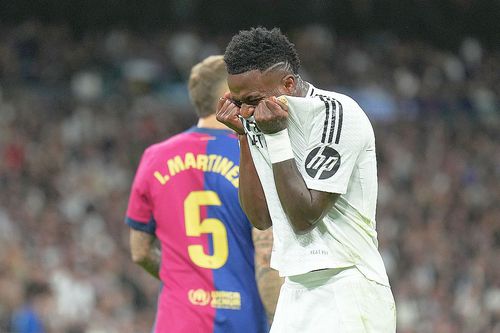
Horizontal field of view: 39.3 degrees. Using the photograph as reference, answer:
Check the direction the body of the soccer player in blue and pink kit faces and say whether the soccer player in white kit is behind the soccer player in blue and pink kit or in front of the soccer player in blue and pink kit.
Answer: behind

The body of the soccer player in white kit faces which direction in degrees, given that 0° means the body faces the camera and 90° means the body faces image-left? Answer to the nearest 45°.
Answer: approximately 45°

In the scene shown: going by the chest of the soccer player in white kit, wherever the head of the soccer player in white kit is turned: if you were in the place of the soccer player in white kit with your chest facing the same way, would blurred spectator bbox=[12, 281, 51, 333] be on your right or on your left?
on your right

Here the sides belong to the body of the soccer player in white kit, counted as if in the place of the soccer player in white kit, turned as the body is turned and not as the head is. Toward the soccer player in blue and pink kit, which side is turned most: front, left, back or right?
right

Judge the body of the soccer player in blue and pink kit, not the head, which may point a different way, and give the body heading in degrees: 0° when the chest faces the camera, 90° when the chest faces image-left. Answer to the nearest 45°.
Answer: approximately 180°

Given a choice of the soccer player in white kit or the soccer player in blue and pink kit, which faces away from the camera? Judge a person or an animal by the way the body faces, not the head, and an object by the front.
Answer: the soccer player in blue and pink kit

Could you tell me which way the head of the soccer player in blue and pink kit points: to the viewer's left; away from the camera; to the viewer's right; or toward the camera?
away from the camera
